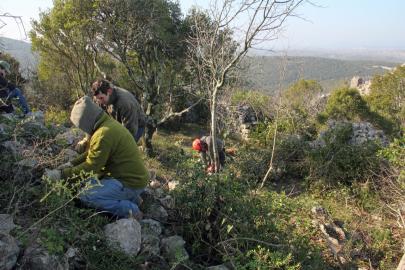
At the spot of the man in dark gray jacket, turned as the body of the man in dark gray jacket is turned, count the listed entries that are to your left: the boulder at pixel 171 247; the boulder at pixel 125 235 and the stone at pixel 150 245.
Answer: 3

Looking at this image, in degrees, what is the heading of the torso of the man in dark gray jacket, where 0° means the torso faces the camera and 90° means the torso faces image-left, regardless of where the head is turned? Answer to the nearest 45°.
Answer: approximately 90°

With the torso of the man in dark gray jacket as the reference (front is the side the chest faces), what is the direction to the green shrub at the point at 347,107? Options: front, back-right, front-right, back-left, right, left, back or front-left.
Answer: back-right

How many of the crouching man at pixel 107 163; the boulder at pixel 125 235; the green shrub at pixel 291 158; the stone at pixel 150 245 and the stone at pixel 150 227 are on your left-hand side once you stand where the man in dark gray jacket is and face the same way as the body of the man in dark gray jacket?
4

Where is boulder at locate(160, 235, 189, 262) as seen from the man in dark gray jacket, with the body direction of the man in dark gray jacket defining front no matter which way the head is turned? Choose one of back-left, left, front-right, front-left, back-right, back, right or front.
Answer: left
